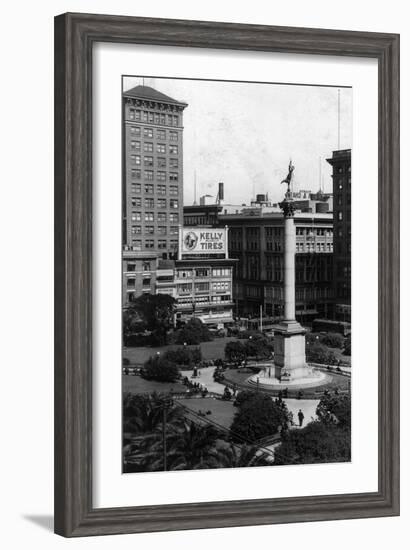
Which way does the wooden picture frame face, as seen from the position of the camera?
facing the viewer and to the right of the viewer
